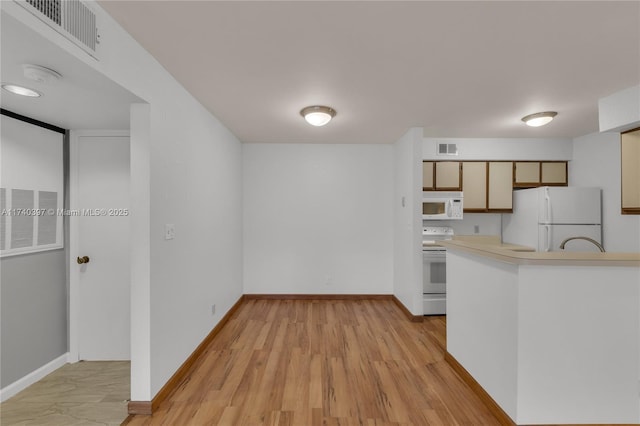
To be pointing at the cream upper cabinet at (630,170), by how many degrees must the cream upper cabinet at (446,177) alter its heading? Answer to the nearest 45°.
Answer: approximately 45° to its left

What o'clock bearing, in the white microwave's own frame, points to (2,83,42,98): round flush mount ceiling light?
The round flush mount ceiling light is roughly at 1 o'clock from the white microwave.

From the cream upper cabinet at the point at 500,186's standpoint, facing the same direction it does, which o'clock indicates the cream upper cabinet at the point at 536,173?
the cream upper cabinet at the point at 536,173 is roughly at 8 o'clock from the cream upper cabinet at the point at 500,186.

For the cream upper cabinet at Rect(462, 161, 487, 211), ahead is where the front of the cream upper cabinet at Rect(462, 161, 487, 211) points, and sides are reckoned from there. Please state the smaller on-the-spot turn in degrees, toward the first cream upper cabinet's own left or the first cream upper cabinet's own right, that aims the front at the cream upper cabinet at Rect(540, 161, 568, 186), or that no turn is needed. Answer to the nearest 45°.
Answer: approximately 135° to the first cream upper cabinet's own left

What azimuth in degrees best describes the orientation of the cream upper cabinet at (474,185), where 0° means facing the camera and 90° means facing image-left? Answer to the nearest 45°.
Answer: approximately 0°

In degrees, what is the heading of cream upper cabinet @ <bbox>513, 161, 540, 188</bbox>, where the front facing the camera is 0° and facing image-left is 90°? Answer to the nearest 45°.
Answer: approximately 0°

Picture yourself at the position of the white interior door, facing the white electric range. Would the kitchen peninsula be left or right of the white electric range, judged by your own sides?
right

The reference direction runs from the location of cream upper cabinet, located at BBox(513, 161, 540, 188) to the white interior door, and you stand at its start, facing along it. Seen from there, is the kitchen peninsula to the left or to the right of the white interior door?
left

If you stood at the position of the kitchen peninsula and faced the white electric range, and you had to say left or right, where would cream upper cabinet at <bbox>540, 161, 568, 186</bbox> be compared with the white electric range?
right

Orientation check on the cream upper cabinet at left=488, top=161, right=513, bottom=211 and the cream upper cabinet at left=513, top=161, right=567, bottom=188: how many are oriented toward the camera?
2
